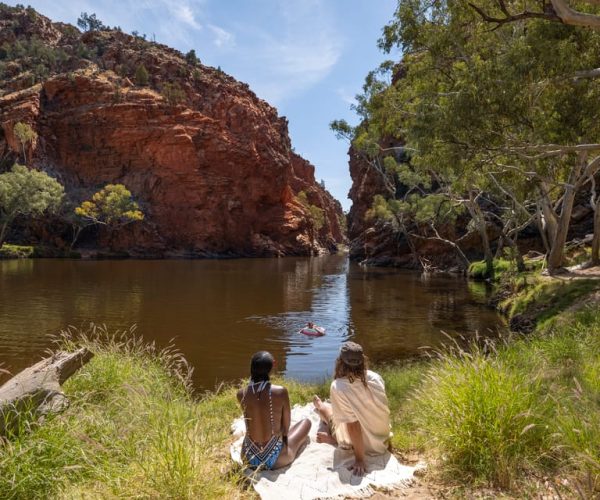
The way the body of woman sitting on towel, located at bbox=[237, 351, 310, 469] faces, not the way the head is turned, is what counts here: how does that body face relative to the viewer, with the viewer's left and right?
facing away from the viewer

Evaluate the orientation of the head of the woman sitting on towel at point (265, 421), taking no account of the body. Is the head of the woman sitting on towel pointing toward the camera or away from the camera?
away from the camera

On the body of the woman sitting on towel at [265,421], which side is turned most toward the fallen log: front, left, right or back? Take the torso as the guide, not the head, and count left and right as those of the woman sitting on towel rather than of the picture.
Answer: left

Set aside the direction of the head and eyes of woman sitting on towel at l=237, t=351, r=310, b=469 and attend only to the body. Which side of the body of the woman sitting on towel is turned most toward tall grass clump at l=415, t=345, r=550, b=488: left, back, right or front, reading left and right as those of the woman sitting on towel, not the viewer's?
right
